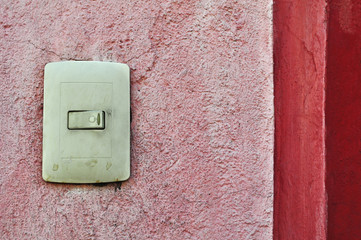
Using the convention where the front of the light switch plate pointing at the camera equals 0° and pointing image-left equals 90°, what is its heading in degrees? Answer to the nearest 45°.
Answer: approximately 0°
